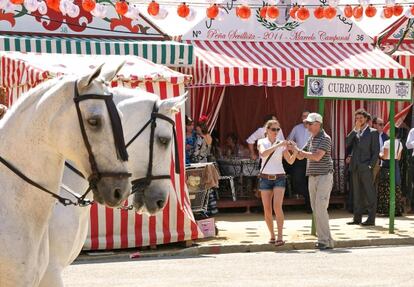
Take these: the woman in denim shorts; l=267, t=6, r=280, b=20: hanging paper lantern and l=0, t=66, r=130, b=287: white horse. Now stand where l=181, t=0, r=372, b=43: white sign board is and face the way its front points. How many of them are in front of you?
3

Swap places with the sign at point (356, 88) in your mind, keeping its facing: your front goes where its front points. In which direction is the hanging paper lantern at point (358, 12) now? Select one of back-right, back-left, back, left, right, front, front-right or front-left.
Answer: back

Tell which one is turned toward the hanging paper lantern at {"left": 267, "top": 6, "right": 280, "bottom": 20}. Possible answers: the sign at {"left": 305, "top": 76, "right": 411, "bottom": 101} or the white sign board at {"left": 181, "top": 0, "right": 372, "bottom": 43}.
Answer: the white sign board

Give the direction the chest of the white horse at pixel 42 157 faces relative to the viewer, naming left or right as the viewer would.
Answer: facing to the right of the viewer

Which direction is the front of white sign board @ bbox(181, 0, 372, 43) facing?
toward the camera

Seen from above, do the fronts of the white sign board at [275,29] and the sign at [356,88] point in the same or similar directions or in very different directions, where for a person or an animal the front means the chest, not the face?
same or similar directions

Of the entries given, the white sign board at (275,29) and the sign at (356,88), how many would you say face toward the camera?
2

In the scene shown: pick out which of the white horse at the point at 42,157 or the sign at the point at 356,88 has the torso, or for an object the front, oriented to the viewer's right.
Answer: the white horse

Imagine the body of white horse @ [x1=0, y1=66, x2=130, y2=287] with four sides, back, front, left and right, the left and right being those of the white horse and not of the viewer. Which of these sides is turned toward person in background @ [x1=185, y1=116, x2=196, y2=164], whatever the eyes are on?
left

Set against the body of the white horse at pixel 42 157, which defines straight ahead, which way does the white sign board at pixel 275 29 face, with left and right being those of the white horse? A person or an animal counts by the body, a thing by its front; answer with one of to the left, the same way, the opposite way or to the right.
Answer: to the right

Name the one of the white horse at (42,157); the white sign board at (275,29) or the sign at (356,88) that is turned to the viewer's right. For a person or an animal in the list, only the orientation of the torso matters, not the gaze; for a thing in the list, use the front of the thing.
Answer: the white horse

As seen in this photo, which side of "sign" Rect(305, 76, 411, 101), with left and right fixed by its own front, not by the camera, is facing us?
front

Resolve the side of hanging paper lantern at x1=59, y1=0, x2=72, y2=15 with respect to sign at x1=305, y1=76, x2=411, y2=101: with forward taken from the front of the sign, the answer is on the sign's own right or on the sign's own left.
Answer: on the sign's own right

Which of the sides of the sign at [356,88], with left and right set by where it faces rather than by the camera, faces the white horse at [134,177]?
front

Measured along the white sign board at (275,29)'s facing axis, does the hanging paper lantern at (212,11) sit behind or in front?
in front
